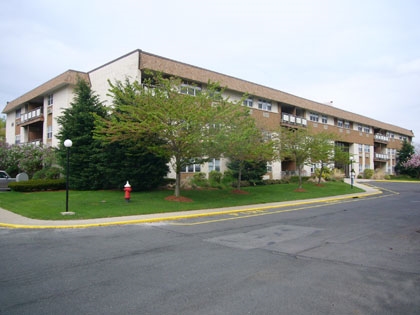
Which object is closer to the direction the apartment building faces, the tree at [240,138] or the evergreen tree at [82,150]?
the tree

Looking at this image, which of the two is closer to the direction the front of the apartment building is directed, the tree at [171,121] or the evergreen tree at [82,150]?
the tree

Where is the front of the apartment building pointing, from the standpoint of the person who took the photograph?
facing the viewer and to the right of the viewer

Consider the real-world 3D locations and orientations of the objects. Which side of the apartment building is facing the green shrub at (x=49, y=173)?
right

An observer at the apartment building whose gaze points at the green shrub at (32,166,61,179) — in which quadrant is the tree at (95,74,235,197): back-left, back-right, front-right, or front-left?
front-left

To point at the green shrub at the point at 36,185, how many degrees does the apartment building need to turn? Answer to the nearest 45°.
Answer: approximately 90° to its right
